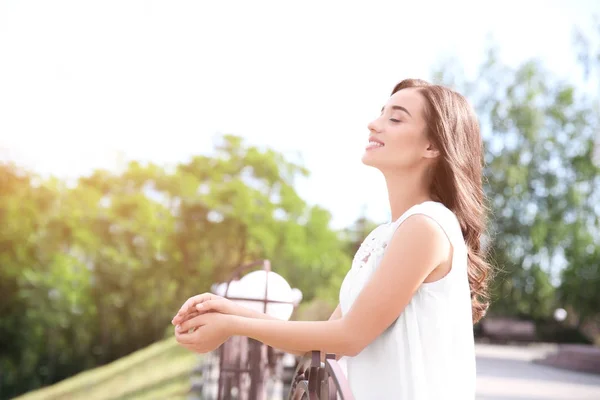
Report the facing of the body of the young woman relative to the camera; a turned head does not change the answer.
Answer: to the viewer's left

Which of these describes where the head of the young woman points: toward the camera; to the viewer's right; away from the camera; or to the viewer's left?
to the viewer's left
